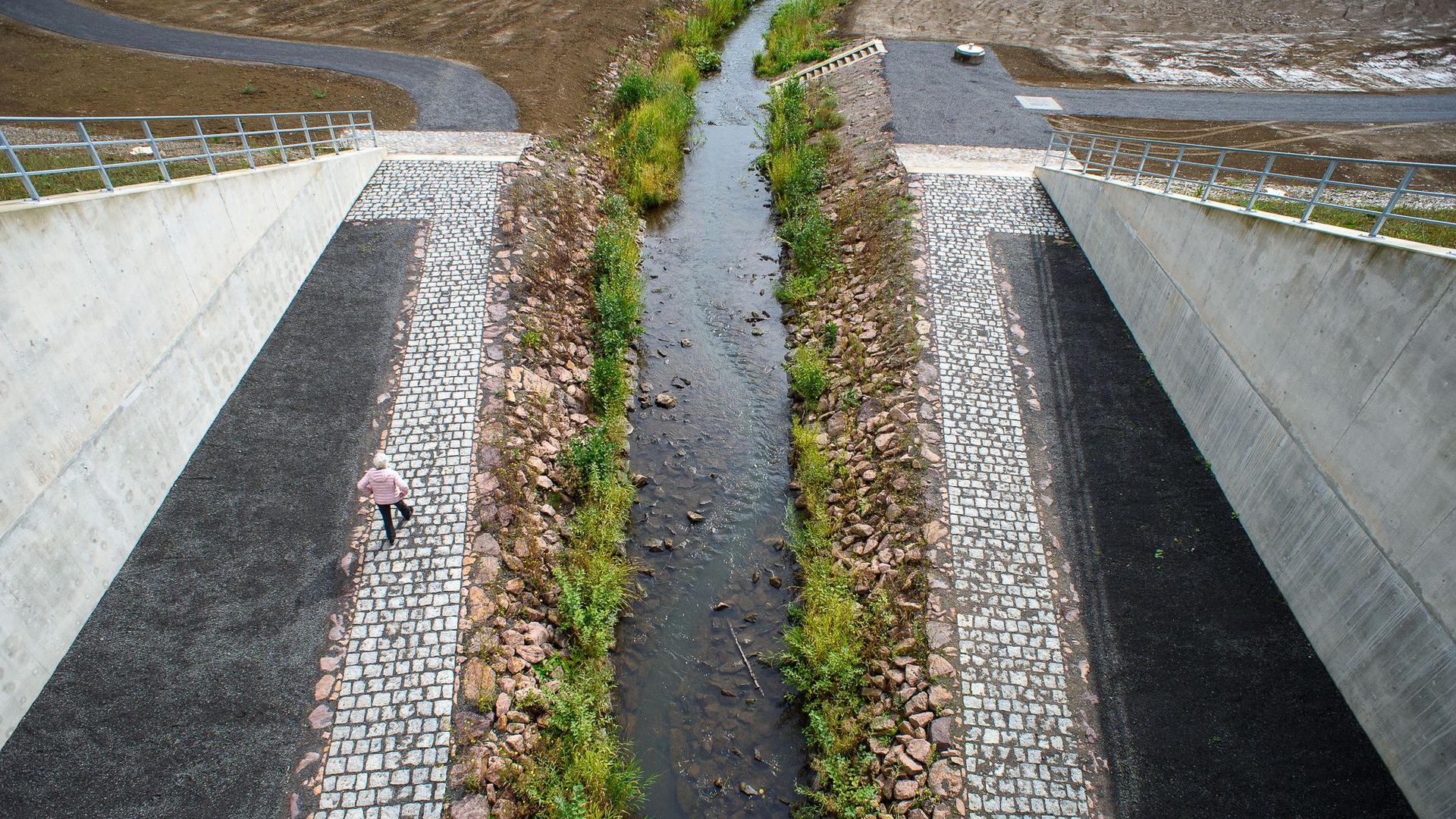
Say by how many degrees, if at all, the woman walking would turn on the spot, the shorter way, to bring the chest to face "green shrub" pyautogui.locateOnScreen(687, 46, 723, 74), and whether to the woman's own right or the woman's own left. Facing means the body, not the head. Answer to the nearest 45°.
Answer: approximately 45° to the woman's own right

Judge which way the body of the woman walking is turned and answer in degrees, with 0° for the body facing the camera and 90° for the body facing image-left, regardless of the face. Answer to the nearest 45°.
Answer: approximately 180°

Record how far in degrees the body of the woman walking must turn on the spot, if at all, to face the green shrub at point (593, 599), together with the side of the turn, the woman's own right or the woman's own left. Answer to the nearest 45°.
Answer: approximately 135° to the woman's own right

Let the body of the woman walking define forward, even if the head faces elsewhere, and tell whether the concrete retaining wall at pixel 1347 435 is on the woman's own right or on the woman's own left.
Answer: on the woman's own right

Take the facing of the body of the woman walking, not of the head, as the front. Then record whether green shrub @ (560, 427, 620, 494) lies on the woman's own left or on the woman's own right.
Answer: on the woman's own right

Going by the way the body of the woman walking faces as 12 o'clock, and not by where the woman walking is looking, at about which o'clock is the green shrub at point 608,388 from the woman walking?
The green shrub is roughly at 2 o'clock from the woman walking.

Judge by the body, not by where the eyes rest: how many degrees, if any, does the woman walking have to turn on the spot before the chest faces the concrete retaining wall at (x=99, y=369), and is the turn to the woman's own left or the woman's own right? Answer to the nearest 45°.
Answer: approximately 45° to the woman's own left

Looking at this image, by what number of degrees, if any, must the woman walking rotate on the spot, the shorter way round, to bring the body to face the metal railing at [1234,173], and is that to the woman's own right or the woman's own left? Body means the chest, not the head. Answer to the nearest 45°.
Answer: approximately 90° to the woman's own right

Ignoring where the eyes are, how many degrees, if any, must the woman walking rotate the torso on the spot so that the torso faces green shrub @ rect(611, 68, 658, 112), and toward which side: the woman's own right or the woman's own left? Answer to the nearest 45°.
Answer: approximately 45° to the woman's own right

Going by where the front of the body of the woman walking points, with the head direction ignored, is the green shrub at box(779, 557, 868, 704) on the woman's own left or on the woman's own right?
on the woman's own right
